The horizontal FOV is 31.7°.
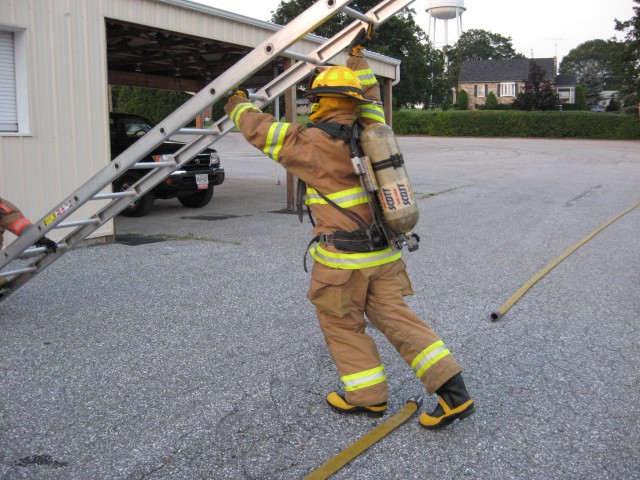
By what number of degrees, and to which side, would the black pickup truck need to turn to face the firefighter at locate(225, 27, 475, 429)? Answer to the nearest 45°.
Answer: approximately 45° to its right

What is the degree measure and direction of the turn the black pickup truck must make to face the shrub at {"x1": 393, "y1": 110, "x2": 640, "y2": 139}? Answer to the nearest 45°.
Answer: approximately 90° to its left

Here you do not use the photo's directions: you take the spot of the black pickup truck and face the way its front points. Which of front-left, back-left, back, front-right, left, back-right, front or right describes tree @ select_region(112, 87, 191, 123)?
back-left

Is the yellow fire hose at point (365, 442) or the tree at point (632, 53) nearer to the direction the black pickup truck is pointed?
the yellow fire hose

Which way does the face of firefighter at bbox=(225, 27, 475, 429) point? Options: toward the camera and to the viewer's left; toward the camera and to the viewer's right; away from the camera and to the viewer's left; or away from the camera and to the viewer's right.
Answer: away from the camera and to the viewer's left

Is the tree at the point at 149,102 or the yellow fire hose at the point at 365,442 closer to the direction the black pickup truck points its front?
the yellow fire hose

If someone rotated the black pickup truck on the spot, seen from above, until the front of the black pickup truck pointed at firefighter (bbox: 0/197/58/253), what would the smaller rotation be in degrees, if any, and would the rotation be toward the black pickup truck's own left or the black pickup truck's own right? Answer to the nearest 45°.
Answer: approximately 45° to the black pickup truck's own right

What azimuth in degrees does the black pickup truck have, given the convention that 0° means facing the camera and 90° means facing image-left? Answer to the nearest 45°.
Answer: approximately 315°
